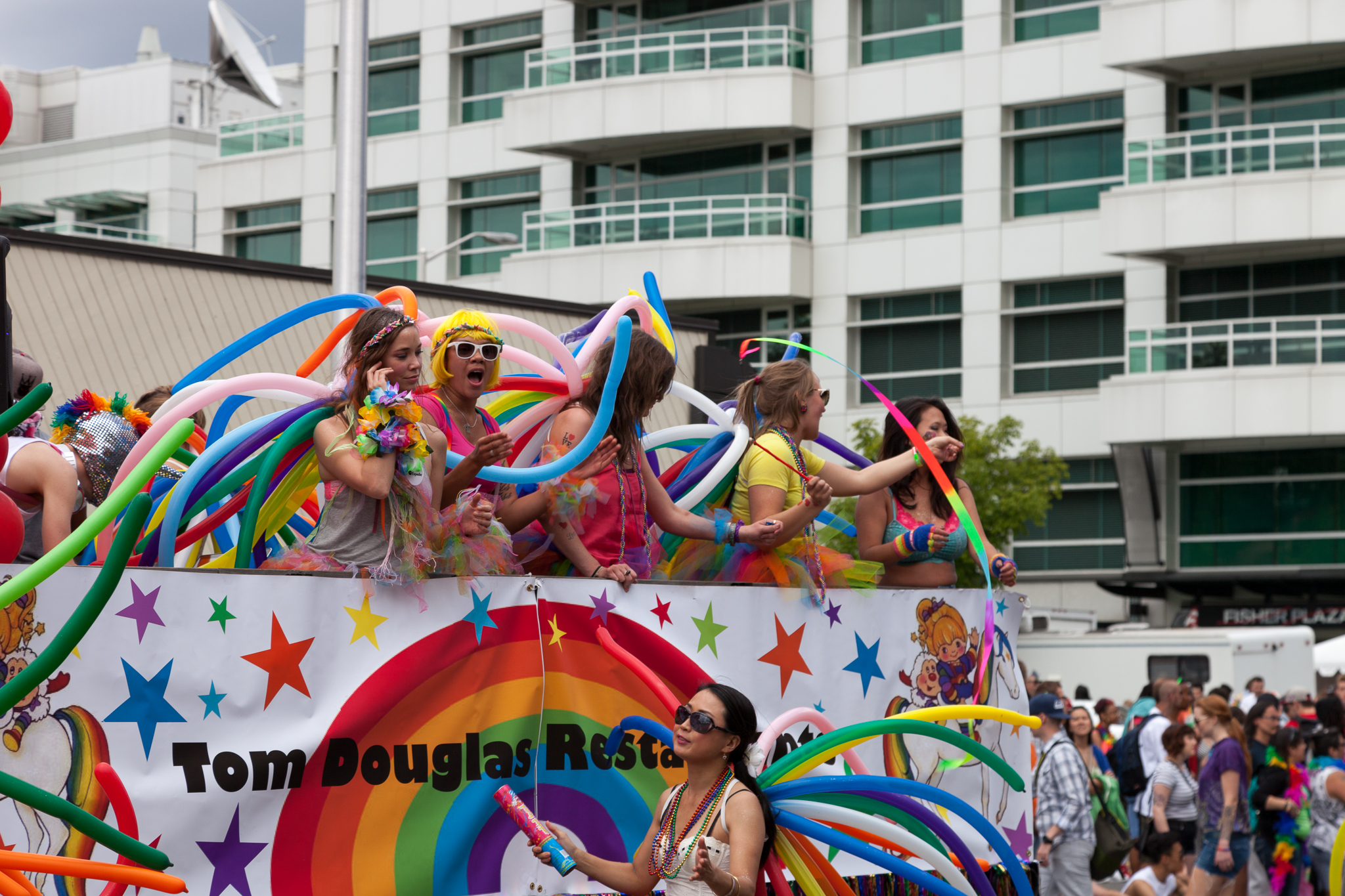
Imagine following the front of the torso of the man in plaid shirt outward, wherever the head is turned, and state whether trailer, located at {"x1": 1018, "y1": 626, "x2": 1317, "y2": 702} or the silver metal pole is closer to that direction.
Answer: the silver metal pole

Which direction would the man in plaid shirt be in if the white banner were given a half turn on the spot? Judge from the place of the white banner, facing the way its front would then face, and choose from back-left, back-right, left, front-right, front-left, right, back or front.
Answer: front-right

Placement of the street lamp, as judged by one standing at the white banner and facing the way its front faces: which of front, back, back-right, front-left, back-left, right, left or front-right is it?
back

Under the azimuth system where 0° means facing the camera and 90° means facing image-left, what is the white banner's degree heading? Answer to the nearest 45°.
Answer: approximately 0°

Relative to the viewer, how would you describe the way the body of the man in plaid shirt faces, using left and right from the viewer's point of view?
facing to the left of the viewer
